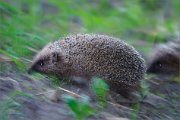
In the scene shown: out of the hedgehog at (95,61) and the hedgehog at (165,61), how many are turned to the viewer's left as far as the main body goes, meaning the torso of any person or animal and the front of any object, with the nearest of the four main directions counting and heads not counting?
2

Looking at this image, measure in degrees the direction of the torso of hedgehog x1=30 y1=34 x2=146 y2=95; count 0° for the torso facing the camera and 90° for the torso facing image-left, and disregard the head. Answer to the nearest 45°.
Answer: approximately 90°

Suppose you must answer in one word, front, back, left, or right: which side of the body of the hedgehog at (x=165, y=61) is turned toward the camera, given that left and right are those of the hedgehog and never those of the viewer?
left

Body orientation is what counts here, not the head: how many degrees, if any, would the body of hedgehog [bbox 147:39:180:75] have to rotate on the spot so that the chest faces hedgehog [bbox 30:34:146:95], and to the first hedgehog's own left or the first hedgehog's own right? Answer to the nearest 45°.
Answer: approximately 45° to the first hedgehog's own left

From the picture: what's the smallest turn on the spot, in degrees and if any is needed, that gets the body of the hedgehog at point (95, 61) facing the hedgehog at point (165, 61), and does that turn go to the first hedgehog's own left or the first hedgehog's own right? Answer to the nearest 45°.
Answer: approximately 135° to the first hedgehog's own right
